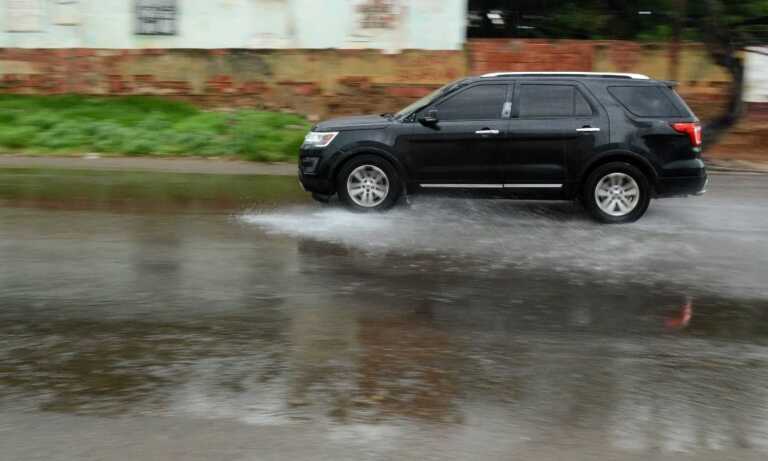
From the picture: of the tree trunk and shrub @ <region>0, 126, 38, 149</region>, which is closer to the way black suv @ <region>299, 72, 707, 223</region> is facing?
the shrub

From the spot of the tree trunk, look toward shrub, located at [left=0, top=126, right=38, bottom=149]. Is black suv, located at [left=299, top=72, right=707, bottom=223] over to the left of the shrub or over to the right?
left

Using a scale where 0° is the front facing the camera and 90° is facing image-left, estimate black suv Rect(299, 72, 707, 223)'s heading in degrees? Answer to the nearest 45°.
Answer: approximately 90°

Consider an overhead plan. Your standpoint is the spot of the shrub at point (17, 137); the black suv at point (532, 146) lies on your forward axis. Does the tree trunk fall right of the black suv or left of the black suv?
left

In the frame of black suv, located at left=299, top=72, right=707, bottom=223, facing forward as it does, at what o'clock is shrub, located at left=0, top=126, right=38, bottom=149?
The shrub is roughly at 1 o'clock from the black suv.

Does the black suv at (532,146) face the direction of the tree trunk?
no
